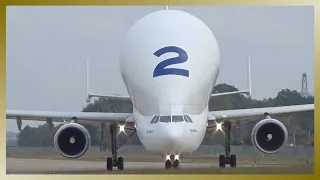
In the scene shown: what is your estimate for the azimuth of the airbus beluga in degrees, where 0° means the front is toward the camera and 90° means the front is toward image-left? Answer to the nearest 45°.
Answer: approximately 0°
